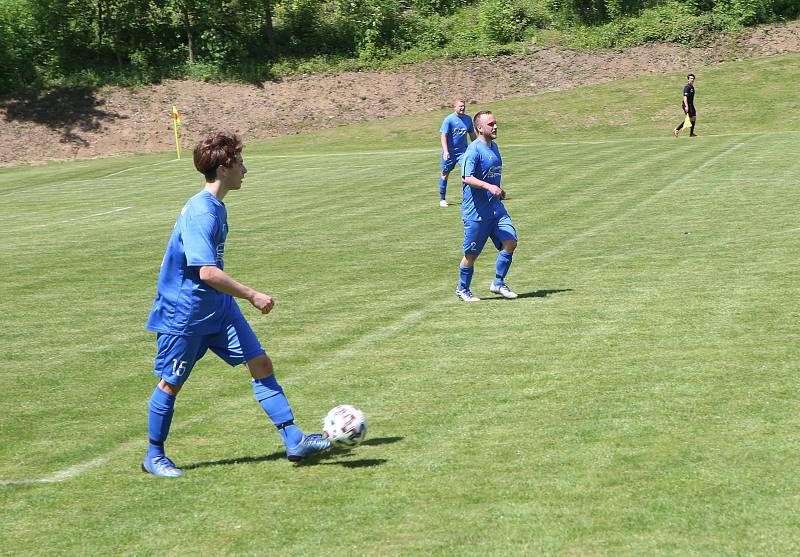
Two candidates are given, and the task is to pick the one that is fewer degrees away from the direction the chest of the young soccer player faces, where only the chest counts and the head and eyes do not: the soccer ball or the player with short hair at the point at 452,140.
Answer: the soccer ball

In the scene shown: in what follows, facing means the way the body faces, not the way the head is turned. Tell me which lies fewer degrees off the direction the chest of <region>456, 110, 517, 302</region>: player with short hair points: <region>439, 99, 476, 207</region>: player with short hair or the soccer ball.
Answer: the soccer ball

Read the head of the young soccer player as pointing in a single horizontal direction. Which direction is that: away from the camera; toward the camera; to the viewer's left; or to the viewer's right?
to the viewer's right

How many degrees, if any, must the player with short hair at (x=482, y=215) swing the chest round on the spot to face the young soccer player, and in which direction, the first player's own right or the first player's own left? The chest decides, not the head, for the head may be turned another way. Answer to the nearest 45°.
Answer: approximately 45° to the first player's own right

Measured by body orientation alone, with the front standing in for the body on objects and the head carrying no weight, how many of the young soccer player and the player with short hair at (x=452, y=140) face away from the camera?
0

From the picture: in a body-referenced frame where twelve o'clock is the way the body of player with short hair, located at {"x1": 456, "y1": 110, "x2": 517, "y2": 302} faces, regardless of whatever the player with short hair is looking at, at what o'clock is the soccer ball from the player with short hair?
The soccer ball is roughly at 2 o'clock from the player with short hair.

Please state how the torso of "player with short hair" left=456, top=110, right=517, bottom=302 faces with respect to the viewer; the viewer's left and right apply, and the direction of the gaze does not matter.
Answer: facing the viewer and to the right of the viewer

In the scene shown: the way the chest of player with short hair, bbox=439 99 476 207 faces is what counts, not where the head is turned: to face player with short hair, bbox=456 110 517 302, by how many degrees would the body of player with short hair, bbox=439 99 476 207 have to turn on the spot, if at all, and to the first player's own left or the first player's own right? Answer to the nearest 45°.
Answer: approximately 45° to the first player's own right

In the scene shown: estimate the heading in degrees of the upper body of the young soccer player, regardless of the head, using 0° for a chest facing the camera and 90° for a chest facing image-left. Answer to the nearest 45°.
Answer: approximately 270°

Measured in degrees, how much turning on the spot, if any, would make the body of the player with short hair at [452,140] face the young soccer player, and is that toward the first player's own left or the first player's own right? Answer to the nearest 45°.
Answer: approximately 45° to the first player's own right

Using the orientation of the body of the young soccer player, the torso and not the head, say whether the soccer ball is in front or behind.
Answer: in front
